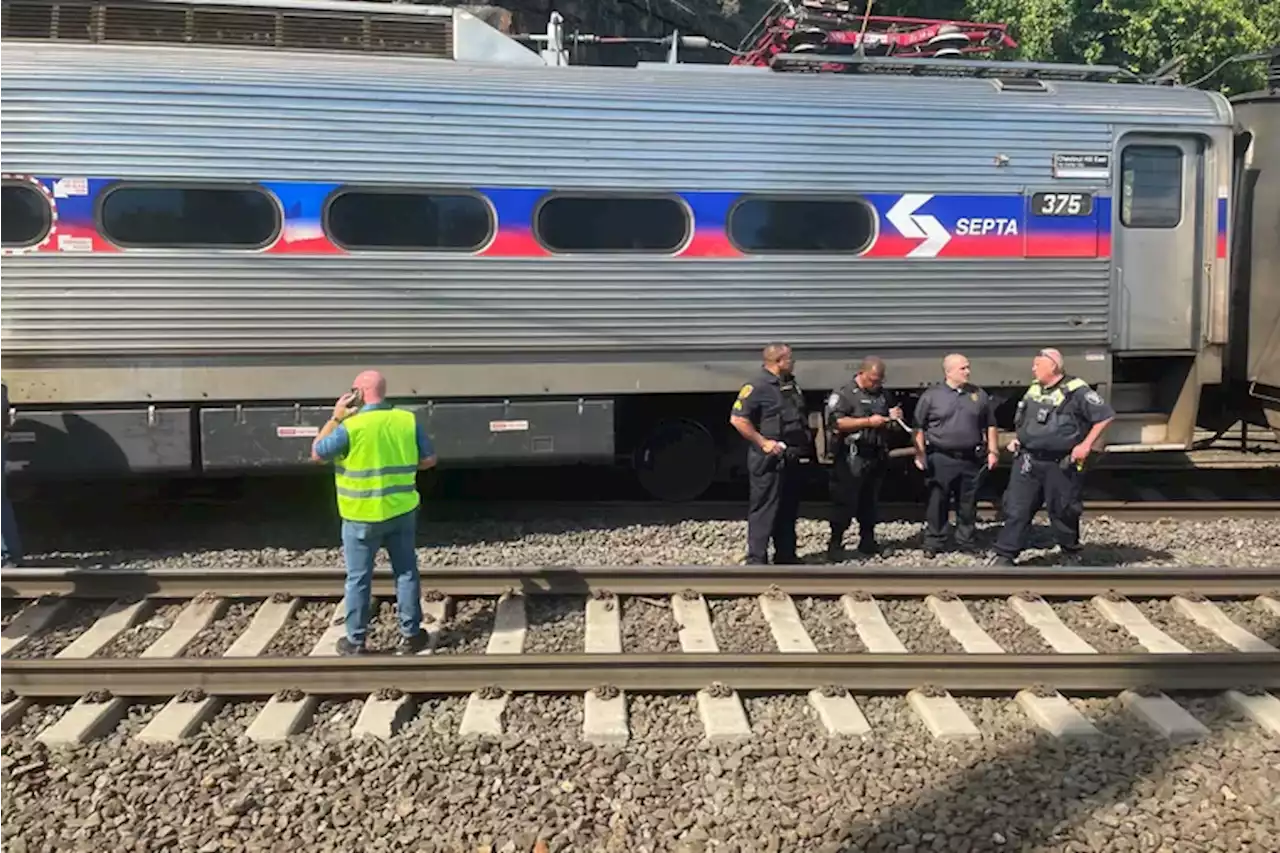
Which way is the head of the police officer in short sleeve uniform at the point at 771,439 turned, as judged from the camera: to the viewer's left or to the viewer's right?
to the viewer's right

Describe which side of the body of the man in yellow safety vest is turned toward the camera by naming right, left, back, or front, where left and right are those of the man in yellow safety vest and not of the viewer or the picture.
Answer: back

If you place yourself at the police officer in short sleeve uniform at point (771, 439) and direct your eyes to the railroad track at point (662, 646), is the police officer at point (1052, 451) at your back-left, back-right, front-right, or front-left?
back-left

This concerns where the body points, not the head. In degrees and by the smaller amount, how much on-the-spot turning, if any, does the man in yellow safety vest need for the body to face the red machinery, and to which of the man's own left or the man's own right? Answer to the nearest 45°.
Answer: approximately 45° to the man's own right

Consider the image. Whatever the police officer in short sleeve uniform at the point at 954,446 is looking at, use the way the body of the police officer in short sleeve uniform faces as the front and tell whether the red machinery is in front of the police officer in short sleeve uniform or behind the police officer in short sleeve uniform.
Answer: behind

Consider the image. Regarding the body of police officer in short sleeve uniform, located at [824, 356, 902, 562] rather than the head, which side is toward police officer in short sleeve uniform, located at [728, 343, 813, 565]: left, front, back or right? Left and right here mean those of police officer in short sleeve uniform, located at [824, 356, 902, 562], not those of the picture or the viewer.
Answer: right

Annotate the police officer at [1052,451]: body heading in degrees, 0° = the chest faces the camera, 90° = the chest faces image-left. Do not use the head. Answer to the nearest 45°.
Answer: approximately 45°

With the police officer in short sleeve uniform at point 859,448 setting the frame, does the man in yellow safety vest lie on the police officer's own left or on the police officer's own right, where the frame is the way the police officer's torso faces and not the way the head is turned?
on the police officer's own right
